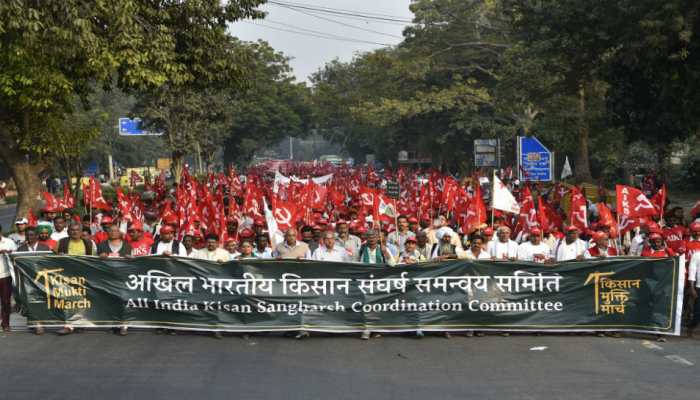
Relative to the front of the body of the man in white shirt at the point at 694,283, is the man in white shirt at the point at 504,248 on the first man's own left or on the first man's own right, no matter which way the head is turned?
on the first man's own right

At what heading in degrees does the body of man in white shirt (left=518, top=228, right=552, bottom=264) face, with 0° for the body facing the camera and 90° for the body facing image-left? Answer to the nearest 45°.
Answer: approximately 0°

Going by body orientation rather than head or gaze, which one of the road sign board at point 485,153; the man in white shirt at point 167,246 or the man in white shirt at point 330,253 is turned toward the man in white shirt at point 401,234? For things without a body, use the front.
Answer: the road sign board

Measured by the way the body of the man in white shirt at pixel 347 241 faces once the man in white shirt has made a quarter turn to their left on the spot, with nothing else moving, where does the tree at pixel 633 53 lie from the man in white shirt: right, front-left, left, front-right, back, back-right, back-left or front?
front-left

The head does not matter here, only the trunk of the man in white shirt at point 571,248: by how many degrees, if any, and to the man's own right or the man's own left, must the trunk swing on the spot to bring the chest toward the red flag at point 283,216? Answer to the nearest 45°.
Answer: approximately 90° to the man's own right

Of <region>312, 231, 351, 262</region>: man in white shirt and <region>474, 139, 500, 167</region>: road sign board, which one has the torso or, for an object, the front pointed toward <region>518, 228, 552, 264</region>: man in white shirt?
the road sign board

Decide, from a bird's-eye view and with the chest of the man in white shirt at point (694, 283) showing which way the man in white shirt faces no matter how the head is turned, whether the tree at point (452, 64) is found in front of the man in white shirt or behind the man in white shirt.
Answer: behind

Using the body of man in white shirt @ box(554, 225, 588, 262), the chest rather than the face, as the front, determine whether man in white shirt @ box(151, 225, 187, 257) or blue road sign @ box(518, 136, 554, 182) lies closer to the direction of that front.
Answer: the man in white shirt

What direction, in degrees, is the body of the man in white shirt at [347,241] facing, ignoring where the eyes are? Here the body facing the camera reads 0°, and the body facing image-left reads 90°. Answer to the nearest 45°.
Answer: approximately 0°
